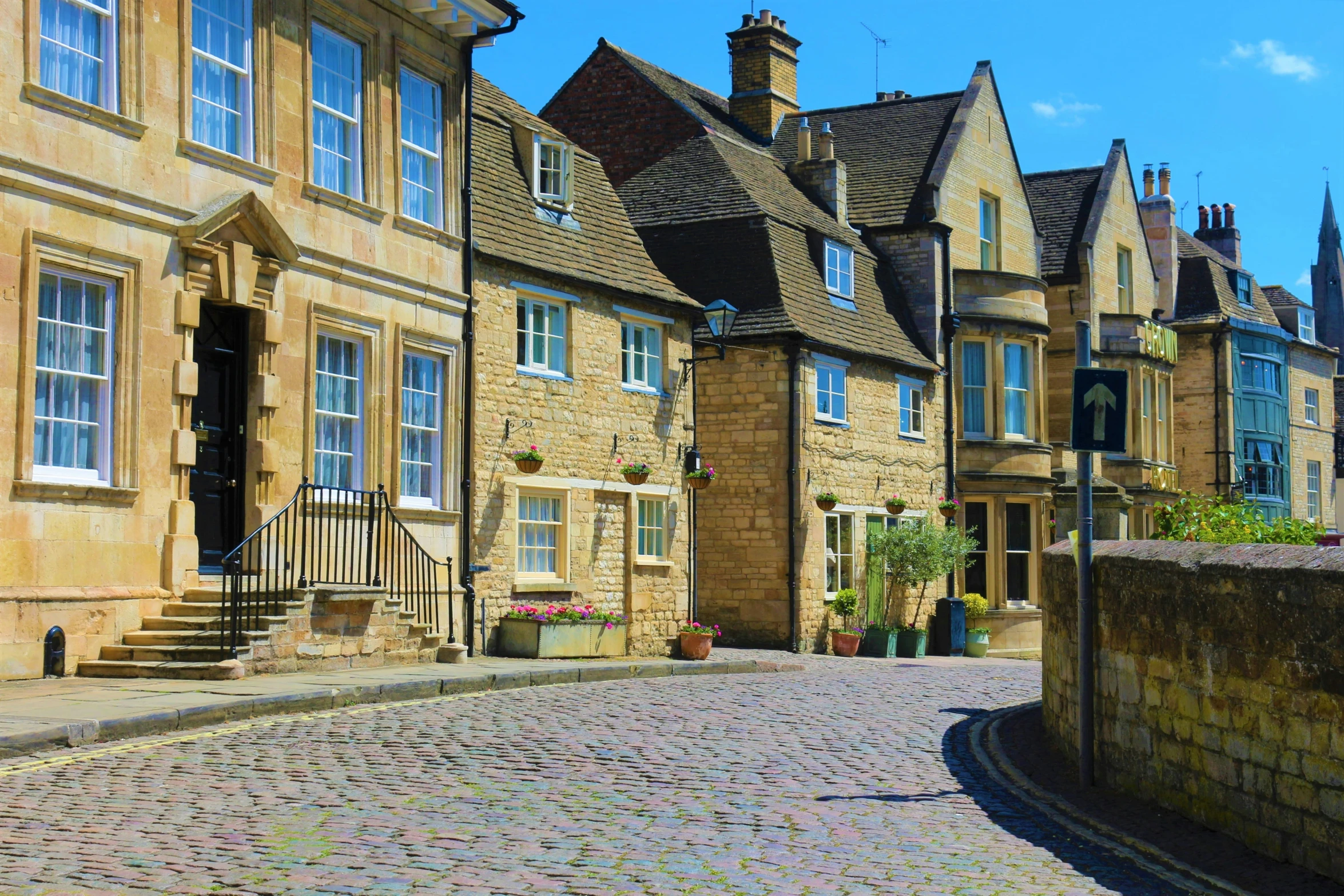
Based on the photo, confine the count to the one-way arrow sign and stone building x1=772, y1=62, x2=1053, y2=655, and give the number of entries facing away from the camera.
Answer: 0

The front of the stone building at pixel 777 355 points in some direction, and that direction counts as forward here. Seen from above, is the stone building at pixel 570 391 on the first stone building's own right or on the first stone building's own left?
on the first stone building's own right

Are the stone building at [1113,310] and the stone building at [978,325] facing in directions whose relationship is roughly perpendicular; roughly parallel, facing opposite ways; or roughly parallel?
roughly parallel

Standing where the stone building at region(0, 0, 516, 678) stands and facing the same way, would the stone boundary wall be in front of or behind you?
in front

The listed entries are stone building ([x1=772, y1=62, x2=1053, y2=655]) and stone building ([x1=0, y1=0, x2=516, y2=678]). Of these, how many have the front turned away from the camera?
0

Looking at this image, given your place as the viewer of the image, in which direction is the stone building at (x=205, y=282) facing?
facing the viewer and to the right of the viewer

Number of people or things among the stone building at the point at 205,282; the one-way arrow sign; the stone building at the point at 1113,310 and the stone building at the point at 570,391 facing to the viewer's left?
0

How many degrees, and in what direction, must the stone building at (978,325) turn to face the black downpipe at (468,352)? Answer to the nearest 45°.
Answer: approximately 90° to its right

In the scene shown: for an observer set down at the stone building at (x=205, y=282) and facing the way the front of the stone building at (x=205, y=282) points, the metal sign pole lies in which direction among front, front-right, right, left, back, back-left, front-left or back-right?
front

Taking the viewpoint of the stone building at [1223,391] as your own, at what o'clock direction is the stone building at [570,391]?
the stone building at [570,391] is roughly at 2 o'clock from the stone building at [1223,391].

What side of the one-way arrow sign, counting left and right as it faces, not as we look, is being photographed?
front

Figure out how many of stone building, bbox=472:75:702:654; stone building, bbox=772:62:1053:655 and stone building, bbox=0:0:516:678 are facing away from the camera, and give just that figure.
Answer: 0

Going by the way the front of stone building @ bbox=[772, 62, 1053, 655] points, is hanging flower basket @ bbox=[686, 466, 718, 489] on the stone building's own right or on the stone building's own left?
on the stone building's own right

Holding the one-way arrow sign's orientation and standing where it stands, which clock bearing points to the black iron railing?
The black iron railing is roughly at 4 o'clock from the one-way arrow sign.
